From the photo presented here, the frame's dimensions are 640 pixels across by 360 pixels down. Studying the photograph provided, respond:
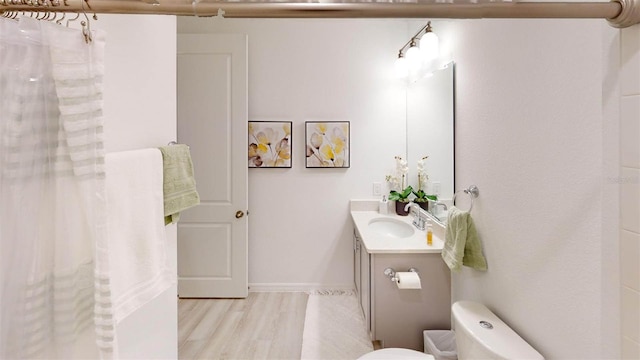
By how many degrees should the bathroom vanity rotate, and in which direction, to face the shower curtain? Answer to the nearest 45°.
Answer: approximately 45° to its left

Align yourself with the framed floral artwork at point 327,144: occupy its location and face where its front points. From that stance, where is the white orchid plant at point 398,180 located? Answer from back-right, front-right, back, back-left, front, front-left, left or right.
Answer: left

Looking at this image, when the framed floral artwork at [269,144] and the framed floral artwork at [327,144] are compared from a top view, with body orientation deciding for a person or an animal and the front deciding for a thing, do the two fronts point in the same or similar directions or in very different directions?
same or similar directions

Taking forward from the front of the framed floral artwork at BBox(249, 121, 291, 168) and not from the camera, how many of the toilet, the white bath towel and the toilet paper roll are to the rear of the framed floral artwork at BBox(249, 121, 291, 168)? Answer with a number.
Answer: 0

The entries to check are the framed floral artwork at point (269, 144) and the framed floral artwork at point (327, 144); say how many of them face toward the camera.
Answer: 2

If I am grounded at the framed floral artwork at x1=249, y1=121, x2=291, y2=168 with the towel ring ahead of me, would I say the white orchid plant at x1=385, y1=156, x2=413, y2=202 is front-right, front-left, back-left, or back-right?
front-left

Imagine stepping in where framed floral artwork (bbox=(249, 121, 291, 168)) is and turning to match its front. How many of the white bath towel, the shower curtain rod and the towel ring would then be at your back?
0

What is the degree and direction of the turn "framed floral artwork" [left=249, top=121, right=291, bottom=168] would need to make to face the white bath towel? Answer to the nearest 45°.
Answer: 0° — it already faces it

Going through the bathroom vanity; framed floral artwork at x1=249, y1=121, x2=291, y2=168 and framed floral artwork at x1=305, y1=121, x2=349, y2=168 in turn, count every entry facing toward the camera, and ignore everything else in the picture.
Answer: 2

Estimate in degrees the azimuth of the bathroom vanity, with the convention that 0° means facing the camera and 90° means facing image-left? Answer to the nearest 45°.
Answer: approximately 90°

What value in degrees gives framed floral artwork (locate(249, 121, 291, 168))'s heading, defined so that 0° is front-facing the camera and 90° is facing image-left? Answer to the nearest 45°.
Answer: approximately 0°

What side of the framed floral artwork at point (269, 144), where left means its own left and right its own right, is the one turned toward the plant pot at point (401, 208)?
left

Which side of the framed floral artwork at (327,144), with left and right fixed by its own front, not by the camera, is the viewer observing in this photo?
front
